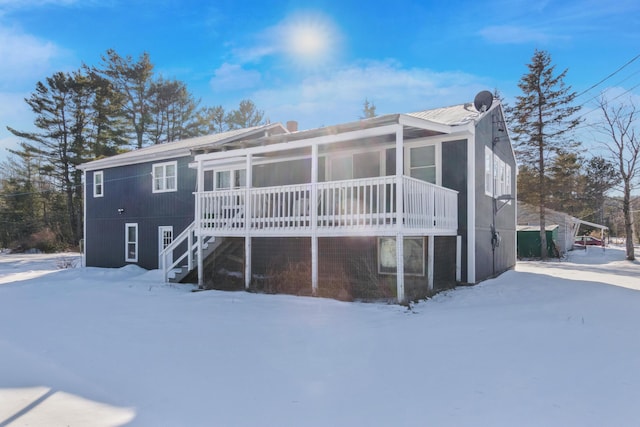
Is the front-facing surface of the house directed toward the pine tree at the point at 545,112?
no

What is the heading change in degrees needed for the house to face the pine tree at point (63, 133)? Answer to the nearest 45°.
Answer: approximately 90° to its right

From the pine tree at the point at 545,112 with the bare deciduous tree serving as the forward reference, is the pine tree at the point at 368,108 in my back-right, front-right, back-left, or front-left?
back-left

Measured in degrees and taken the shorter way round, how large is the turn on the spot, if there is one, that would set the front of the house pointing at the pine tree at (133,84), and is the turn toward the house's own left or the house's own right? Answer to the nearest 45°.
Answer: approximately 90° to the house's own right

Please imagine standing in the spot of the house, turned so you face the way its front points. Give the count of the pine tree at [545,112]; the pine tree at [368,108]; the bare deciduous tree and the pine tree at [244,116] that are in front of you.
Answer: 0

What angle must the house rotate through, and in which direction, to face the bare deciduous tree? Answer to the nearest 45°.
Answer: approximately 180°

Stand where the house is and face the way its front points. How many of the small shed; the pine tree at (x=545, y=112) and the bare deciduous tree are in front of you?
0

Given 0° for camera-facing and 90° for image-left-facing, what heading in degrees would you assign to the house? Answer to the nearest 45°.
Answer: approximately 45°

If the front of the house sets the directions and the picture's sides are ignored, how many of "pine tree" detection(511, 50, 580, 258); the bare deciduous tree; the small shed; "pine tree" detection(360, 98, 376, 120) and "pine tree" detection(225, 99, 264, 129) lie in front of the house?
0

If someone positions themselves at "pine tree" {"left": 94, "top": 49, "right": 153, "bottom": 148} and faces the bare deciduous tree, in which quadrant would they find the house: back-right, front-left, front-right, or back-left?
front-right

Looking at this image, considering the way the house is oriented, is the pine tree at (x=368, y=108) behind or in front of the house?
behind

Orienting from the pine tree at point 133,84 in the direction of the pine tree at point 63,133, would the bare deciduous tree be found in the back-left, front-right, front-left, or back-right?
back-left

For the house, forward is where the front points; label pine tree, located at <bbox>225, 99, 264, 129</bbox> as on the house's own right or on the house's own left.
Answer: on the house's own right

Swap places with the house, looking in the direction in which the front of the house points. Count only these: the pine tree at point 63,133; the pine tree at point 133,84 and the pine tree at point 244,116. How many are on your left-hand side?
0

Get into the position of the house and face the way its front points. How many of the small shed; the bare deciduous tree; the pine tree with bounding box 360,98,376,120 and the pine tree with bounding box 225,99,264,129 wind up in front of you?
0
